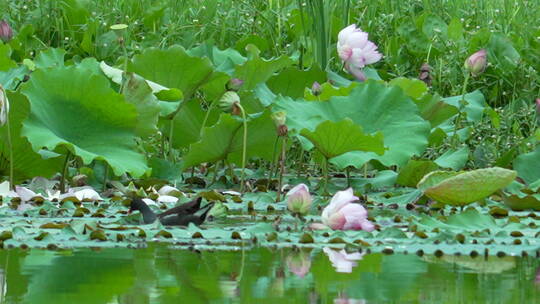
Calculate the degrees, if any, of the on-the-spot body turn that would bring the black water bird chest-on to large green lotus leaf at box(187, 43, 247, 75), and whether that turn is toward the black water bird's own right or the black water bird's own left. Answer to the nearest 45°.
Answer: approximately 90° to the black water bird's own right

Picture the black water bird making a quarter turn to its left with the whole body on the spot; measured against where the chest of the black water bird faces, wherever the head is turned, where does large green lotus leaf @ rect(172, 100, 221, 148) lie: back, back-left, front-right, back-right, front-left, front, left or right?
back

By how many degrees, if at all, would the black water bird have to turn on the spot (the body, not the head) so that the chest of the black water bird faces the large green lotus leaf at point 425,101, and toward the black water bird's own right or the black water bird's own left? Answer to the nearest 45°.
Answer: approximately 135° to the black water bird's own right

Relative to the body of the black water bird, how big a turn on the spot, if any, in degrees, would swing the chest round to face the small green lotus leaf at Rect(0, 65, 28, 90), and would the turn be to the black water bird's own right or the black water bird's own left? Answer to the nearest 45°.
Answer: approximately 45° to the black water bird's own right

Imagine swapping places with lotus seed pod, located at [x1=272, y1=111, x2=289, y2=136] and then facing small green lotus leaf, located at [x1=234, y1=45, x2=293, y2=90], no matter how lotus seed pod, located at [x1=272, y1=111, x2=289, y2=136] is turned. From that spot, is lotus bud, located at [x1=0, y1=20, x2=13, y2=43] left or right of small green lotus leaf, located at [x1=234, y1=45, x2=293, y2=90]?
left

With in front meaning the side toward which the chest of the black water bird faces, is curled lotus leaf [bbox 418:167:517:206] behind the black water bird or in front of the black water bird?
behind

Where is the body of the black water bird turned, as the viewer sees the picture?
to the viewer's left

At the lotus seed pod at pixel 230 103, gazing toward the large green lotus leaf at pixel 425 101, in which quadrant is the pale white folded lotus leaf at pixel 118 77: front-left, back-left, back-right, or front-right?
back-left
